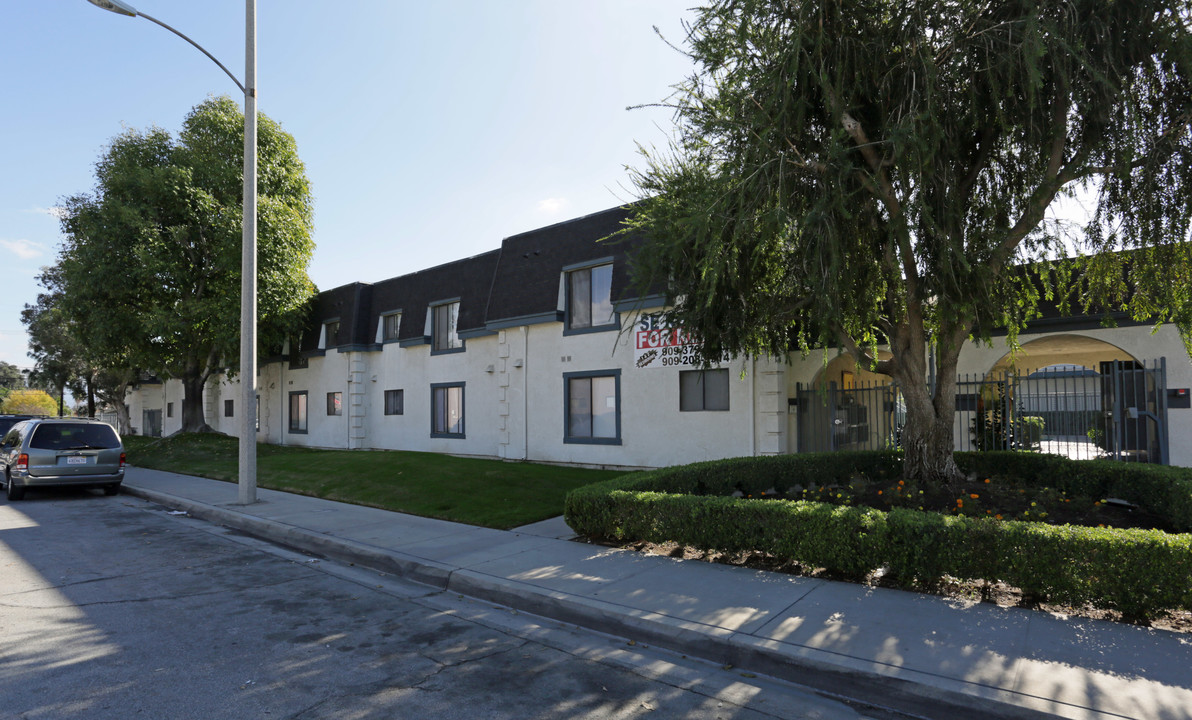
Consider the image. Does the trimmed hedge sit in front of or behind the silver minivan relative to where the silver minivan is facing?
behind

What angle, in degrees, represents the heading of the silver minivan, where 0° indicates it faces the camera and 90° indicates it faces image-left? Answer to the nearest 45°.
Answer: approximately 180°

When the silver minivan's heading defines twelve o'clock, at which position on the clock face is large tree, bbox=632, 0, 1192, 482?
The large tree is roughly at 5 o'clock from the silver minivan.

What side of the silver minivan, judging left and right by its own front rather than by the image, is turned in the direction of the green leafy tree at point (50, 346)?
front

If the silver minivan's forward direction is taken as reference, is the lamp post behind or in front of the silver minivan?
behind

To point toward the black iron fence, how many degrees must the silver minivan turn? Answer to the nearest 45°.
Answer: approximately 135° to its right

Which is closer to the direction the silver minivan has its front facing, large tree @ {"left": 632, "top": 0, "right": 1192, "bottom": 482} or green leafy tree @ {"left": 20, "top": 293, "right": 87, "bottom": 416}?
the green leafy tree

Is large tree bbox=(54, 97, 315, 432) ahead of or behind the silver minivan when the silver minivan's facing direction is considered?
ahead

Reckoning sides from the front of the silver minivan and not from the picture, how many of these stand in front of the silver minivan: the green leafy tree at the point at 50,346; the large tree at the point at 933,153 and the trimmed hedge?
1
